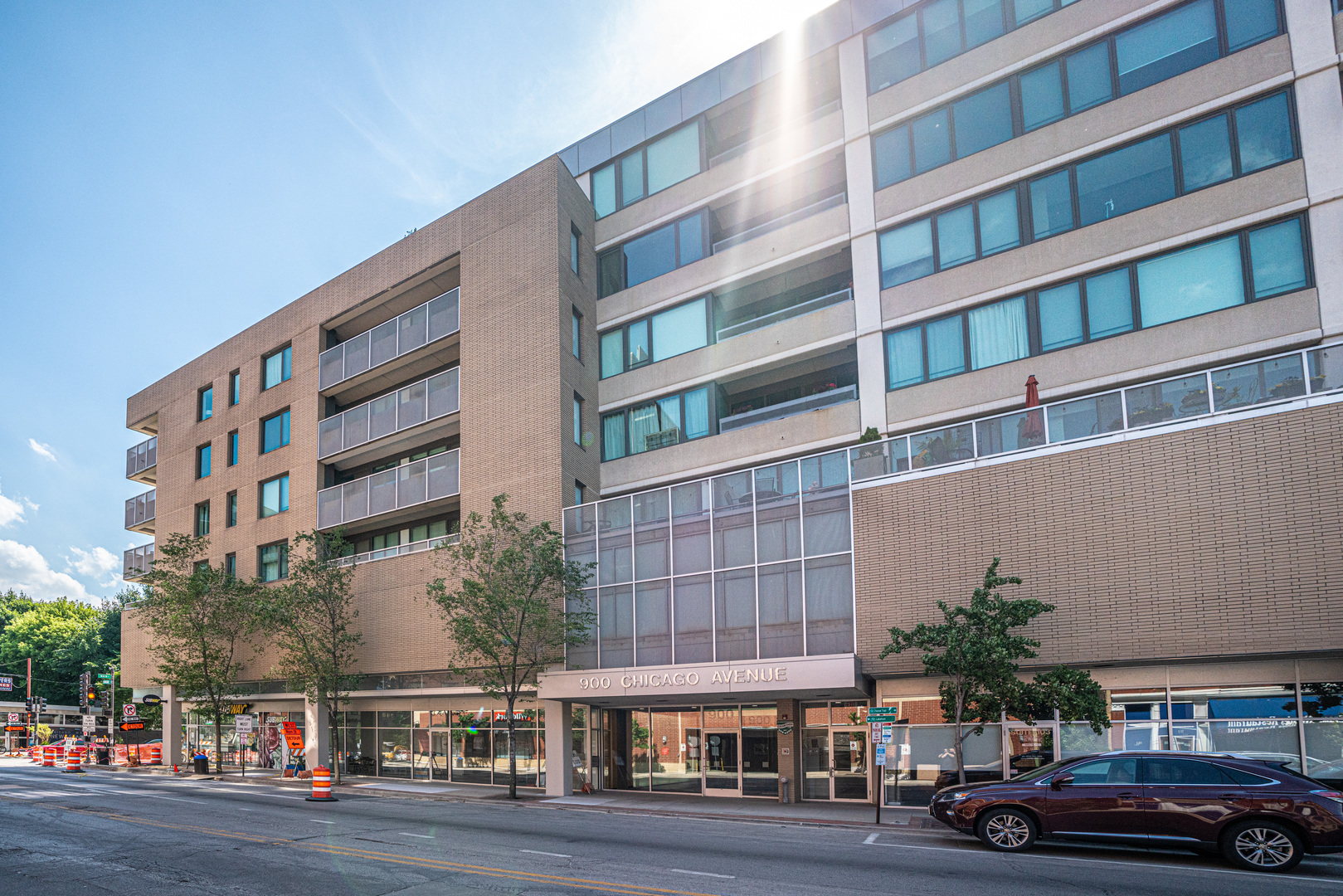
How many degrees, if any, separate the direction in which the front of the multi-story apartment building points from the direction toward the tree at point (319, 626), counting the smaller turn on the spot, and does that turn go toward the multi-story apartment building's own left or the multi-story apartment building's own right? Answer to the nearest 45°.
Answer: approximately 90° to the multi-story apartment building's own right

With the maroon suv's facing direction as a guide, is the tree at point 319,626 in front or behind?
in front

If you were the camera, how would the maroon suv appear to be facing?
facing to the left of the viewer

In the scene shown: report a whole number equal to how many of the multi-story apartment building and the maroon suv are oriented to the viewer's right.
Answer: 0

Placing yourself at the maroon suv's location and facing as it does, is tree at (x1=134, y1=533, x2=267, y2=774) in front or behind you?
in front
